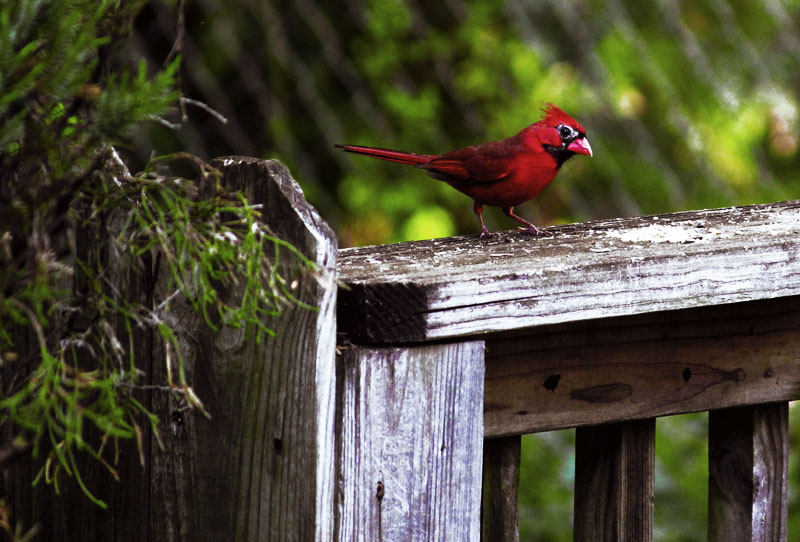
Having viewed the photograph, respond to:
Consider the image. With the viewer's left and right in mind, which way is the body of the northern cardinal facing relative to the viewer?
facing to the right of the viewer

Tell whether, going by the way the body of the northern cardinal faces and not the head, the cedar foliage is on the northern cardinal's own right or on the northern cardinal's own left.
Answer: on the northern cardinal's own right

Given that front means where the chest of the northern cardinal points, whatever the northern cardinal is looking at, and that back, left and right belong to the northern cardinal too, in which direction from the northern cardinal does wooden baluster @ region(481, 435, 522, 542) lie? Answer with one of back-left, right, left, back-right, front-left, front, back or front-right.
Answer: right
